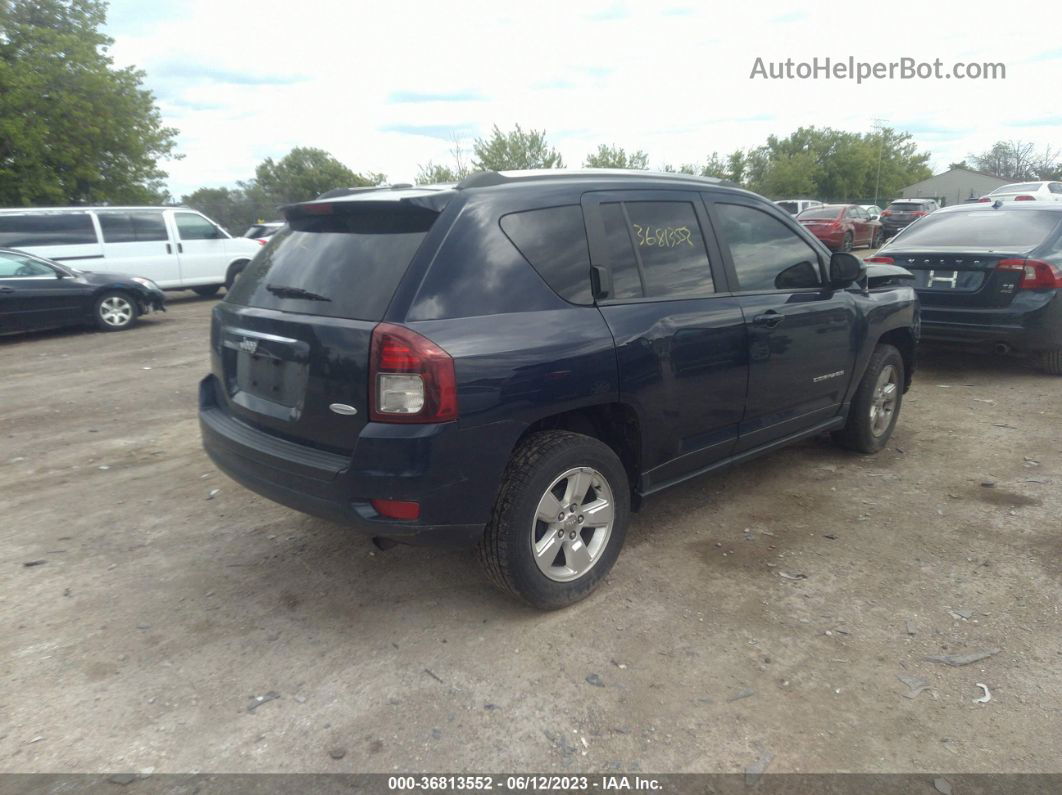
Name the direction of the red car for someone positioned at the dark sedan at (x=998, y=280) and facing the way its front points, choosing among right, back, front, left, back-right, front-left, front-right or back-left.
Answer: front-left

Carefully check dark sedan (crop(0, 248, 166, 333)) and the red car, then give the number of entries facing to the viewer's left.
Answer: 0

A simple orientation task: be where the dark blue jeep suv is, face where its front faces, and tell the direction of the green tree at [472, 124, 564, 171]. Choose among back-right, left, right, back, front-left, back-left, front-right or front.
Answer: front-left

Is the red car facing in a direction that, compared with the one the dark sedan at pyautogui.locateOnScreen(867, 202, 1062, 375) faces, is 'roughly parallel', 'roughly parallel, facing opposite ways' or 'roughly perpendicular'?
roughly parallel

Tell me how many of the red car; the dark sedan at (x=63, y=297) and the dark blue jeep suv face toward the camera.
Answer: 0

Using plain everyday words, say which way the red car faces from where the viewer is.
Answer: facing away from the viewer and to the right of the viewer

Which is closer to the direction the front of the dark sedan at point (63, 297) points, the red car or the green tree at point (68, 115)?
the red car

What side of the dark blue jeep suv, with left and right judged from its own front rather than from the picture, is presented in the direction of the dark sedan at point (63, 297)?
left

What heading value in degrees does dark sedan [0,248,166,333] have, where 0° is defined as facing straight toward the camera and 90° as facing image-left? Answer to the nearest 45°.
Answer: approximately 270°

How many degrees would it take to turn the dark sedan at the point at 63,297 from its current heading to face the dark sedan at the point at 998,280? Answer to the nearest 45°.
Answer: approximately 45° to its right

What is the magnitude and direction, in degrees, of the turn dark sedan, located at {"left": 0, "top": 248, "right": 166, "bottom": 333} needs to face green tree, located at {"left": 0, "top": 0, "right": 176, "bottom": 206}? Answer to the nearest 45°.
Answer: approximately 90° to its left

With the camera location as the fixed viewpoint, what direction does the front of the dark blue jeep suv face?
facing away from the viewer and to the right of the viewer

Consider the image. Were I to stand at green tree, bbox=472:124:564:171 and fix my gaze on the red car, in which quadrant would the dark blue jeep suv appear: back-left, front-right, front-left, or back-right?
front-right

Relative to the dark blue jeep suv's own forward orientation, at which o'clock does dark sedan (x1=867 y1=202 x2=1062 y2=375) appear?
The dark sedan is roughly at 12 o'clock from the dark blue jeep suv.

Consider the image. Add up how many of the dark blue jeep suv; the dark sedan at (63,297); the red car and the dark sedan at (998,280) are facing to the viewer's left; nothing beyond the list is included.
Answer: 0
